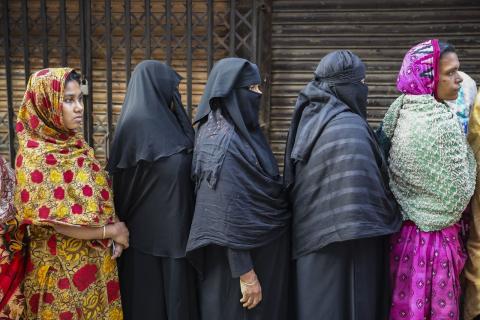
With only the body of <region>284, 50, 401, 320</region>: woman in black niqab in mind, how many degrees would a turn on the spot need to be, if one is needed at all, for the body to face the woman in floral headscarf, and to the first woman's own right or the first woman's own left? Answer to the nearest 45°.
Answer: approximately 180°

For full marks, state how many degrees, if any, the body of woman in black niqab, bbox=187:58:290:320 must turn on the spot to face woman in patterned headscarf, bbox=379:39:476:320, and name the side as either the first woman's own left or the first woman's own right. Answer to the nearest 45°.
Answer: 0° — they already face them

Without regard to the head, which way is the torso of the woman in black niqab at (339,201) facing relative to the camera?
to the viewer's right

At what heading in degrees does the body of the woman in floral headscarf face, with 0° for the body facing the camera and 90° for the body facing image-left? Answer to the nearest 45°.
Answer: approximately 270°

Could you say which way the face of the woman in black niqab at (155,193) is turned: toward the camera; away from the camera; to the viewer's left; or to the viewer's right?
to the viewer's right
